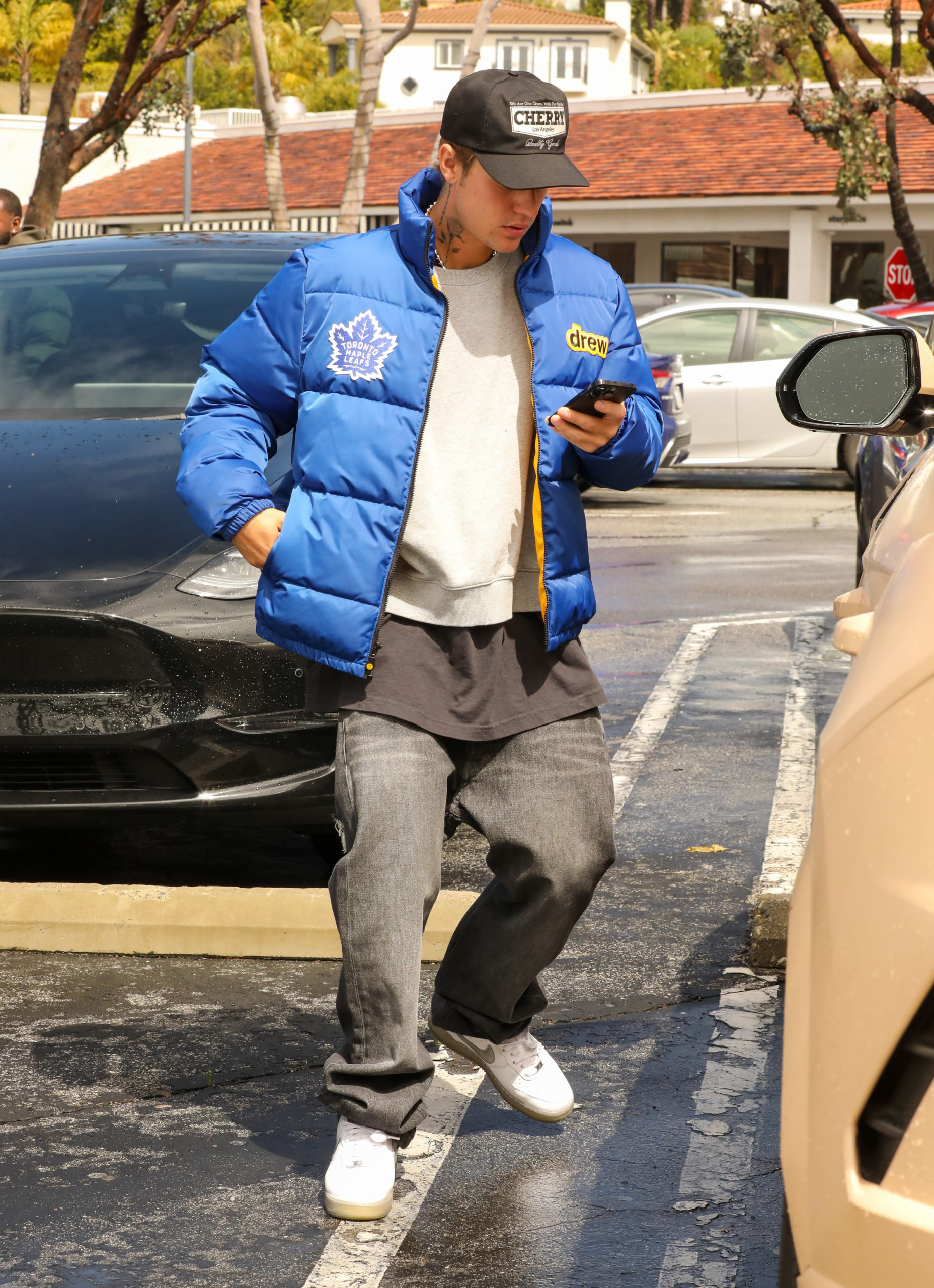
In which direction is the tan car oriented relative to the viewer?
away from the camera

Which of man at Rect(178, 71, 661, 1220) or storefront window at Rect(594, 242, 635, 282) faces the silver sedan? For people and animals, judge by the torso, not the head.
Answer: the storefront window

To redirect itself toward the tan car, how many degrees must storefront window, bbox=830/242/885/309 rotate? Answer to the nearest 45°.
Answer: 0° — it already faces it

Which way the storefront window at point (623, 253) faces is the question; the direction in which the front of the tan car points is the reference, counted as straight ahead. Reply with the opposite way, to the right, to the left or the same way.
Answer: the opposite way

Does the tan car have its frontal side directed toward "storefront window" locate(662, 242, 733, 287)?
yes

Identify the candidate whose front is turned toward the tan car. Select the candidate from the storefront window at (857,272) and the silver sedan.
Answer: the storefront window

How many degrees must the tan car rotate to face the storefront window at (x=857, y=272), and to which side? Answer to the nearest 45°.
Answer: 0° — it already faces it

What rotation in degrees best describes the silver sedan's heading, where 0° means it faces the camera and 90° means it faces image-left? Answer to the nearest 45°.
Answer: approximately 90°

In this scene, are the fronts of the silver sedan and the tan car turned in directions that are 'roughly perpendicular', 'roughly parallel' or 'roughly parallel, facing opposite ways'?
roughly perpendicular

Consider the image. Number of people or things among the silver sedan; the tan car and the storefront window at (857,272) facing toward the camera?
1

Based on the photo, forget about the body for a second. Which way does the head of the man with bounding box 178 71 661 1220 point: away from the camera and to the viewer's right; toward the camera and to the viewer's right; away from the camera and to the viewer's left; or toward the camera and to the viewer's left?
toward the camera and to the viewer's right

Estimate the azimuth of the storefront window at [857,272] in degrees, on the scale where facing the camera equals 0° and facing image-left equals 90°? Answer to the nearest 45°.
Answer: approximately 0°

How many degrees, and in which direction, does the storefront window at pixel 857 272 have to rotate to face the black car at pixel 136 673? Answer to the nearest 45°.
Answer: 0° — it already faces it

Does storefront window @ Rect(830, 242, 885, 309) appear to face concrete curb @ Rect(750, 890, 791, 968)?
yes

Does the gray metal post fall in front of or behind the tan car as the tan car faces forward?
in front
